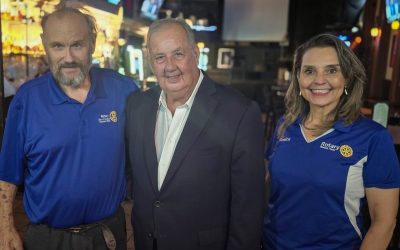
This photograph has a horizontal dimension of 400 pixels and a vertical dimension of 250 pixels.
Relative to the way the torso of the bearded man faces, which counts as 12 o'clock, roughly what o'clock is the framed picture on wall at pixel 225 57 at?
The framed picture on wall is roughly at 7 o'clock from the bearded man.

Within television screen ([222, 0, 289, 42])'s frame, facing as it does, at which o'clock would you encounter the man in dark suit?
The man in dark suit is roughly at 12 o'clock from the television screen.

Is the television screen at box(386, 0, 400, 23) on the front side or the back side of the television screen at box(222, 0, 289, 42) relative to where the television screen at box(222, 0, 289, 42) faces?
on the front side

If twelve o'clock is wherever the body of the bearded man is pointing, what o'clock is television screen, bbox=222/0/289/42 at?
The television screen is roughly at 7 o'clock from the bearded man.

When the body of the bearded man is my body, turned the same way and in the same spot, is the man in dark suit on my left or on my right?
on my left

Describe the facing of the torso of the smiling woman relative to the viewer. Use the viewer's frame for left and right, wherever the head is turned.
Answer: facing the viewer and to the left of the viewer

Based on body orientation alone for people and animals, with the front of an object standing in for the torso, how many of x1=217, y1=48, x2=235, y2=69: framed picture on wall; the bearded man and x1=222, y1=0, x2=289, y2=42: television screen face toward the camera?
3

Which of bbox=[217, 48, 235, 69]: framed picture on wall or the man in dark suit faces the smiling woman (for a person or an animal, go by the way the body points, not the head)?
the framed picture on wall

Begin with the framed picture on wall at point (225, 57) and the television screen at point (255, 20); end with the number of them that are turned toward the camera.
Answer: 2

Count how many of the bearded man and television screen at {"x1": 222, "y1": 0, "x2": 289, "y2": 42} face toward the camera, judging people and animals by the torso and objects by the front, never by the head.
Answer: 2
